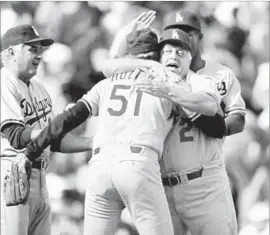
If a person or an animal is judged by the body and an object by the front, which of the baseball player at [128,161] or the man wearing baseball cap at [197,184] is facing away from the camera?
the baseball player

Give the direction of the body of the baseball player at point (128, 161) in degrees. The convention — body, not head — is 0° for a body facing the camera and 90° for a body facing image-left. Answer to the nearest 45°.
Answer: approximately 180°

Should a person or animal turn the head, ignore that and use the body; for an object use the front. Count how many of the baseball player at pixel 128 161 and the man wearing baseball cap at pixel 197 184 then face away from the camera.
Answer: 1

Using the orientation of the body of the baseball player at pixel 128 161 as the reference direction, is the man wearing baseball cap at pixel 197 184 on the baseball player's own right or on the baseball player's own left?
on the baseball player's own right

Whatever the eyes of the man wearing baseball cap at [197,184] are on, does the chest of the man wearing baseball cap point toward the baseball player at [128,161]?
yes

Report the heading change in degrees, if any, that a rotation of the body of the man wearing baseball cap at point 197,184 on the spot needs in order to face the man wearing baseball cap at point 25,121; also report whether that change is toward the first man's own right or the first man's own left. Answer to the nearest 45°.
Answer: approximately 45° to the first man's own right

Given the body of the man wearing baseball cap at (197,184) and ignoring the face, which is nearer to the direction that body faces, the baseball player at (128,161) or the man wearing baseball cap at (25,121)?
the baseball player

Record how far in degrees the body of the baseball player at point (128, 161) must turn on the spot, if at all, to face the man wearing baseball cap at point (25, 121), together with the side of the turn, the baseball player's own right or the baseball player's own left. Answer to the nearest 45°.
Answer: approximately 45° to the baseball player's own left

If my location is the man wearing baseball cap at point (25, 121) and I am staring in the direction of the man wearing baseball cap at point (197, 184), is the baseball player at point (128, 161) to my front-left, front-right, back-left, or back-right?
front-right

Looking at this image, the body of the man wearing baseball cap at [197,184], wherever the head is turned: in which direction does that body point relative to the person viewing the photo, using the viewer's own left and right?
facing the viewer and to the left of the viewer

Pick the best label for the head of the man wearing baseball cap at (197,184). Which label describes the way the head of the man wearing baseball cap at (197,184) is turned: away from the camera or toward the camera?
toward the camera
